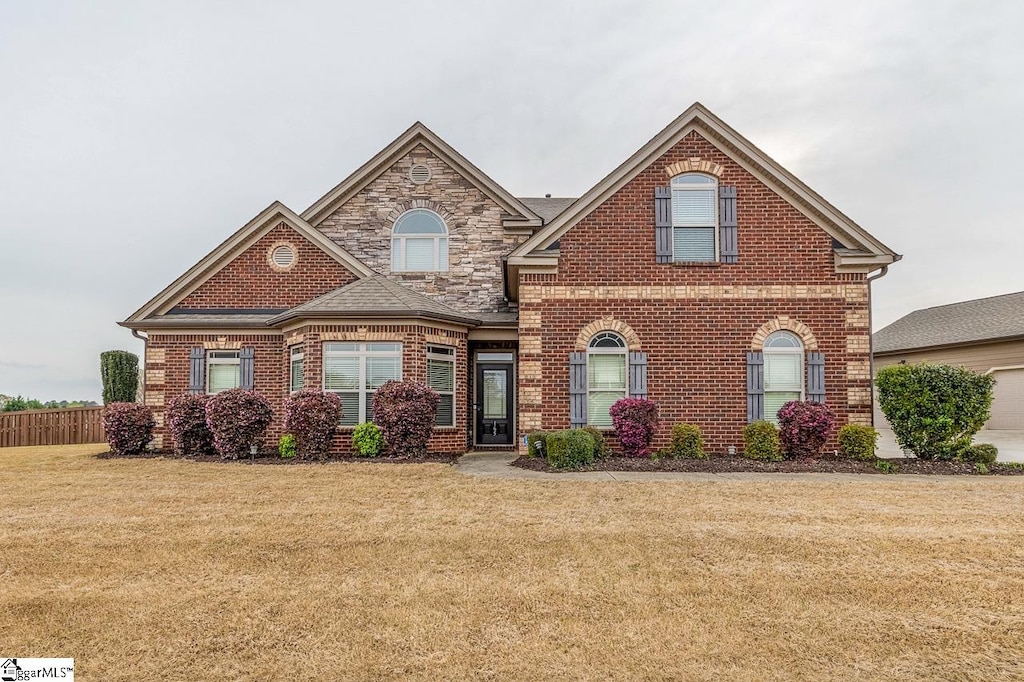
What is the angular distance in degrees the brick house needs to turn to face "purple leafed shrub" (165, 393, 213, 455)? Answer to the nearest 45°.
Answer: approximately 90° to its right

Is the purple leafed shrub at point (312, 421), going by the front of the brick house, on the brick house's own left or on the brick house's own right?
on the brick house's own right

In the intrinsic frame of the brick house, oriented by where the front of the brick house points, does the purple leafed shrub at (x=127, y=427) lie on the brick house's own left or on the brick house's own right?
on the brick house's own right

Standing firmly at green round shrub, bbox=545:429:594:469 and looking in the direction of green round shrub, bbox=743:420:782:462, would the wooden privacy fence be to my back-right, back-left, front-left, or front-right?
back-left

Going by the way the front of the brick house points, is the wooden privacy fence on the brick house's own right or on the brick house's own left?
on the brick house's own right

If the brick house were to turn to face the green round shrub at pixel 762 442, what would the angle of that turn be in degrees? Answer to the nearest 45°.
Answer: approximately 45° to its left

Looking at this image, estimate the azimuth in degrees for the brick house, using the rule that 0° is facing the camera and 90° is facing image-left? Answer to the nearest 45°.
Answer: approximately 0°

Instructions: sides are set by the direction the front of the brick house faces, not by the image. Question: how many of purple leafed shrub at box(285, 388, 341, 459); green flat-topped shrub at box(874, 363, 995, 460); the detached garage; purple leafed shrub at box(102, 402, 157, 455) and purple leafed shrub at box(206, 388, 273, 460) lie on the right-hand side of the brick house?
3
